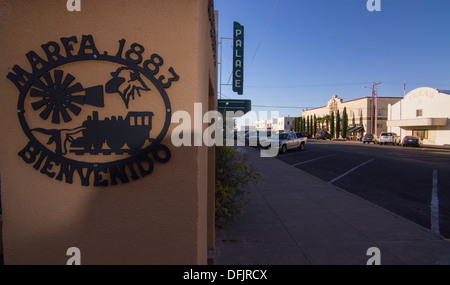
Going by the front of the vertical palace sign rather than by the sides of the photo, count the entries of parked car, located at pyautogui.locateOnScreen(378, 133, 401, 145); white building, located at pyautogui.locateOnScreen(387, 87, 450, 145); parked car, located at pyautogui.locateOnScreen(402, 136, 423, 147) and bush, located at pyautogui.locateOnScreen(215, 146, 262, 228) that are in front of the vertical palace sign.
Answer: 1

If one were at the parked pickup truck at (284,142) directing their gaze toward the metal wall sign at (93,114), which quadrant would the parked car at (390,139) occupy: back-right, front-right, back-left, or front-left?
back-left

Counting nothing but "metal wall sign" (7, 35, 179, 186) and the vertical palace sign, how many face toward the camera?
2

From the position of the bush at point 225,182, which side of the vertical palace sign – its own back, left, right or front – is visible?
front

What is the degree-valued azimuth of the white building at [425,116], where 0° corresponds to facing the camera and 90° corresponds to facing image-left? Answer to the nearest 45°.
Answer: approximately 45°

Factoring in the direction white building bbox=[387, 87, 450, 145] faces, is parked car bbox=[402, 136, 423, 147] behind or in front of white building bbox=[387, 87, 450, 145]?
in front

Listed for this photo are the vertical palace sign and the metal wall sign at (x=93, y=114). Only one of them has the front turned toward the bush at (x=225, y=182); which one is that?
the vertical palace sign

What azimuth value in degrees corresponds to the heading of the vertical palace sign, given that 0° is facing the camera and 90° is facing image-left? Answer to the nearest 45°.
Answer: approximately 0°

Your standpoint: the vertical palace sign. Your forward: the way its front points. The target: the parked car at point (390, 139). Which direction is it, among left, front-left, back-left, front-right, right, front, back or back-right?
back-left

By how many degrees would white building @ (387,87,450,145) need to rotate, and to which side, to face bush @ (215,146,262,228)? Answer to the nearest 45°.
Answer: approximately 45° to its left

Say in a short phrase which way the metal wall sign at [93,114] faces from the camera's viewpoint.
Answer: facing the viewer
